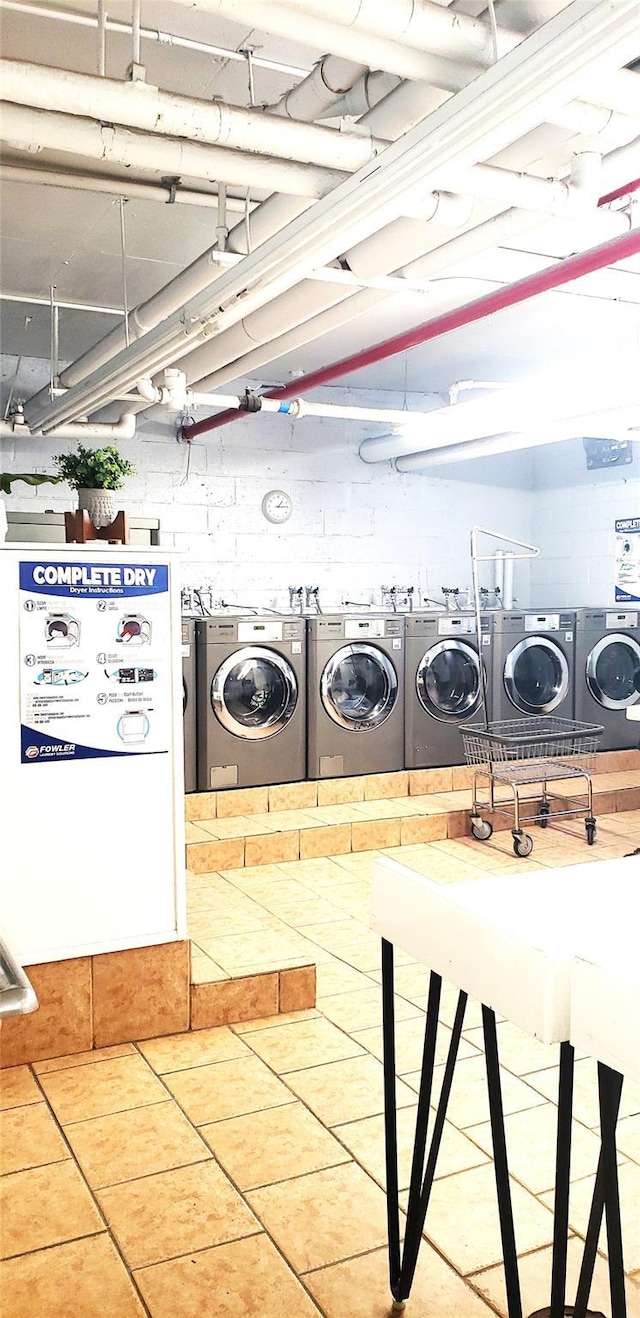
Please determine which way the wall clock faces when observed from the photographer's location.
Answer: facing the viewer

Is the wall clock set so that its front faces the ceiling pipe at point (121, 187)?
yes

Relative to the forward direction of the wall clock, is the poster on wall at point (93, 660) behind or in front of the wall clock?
in front

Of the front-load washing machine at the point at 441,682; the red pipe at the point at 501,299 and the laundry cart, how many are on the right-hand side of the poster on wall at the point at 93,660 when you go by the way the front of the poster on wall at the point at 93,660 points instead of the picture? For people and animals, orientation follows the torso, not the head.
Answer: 0

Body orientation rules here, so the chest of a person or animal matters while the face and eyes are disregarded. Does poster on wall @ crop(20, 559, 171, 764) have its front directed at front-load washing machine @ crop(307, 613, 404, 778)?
no

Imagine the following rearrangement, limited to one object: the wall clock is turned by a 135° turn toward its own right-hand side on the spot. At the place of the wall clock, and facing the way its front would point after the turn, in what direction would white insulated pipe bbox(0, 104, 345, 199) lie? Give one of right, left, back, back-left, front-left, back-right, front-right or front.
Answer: back-left

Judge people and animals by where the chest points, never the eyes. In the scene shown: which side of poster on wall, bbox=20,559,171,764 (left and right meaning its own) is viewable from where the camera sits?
front

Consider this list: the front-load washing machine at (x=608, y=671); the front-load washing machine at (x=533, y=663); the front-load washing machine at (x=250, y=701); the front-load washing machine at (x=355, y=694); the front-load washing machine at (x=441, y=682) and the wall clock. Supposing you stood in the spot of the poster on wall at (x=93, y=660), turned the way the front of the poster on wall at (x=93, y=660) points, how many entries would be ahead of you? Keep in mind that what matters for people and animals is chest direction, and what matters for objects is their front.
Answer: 0

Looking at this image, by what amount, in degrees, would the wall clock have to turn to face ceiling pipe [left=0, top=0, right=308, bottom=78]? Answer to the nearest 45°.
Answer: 0° — it already faces it

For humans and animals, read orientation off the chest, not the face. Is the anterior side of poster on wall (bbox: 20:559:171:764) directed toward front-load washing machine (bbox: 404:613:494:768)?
no

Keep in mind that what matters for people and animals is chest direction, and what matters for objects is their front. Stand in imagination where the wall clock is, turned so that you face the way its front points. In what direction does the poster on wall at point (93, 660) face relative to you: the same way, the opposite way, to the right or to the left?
the same way

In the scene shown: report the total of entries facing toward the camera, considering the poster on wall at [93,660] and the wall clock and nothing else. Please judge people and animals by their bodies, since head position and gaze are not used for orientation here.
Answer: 2

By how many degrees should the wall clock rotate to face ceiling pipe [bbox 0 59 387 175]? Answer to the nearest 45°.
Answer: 0° — it already faces it
